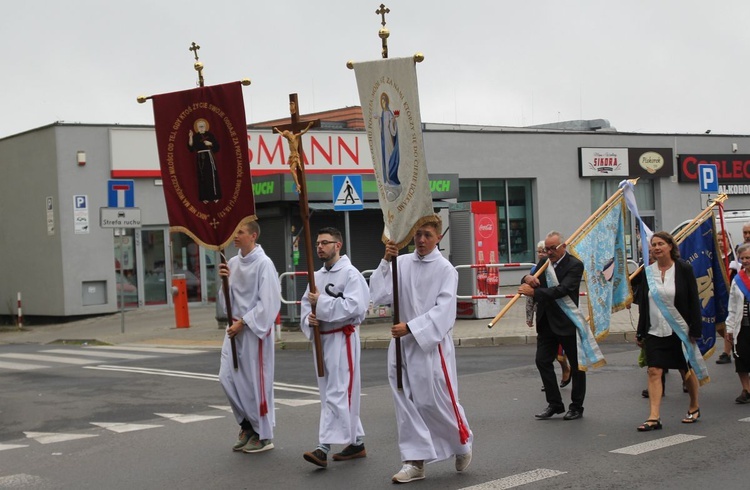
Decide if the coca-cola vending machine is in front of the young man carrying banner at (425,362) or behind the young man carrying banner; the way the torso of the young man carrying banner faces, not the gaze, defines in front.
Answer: behind

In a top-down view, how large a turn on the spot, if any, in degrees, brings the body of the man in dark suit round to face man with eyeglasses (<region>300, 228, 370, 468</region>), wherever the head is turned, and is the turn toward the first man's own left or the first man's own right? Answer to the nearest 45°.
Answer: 0° — they already face them

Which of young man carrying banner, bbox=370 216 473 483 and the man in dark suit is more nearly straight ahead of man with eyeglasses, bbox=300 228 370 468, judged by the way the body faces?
the young man carrying banner

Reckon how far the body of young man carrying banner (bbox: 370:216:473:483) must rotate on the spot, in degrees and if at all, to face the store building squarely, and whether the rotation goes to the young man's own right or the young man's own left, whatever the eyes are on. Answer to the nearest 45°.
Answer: approximately 135° to the young man's own right

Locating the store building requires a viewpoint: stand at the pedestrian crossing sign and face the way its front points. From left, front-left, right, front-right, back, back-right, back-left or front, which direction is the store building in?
back

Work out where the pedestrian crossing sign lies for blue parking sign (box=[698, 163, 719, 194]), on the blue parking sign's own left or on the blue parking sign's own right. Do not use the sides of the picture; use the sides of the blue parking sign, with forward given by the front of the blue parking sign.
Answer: on the blue parking sign's own right

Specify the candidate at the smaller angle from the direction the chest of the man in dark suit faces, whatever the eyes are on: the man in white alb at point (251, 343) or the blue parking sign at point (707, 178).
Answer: the man in white alb

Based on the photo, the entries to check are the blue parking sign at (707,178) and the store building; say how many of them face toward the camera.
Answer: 2

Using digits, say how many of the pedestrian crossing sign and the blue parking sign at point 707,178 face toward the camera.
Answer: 2
